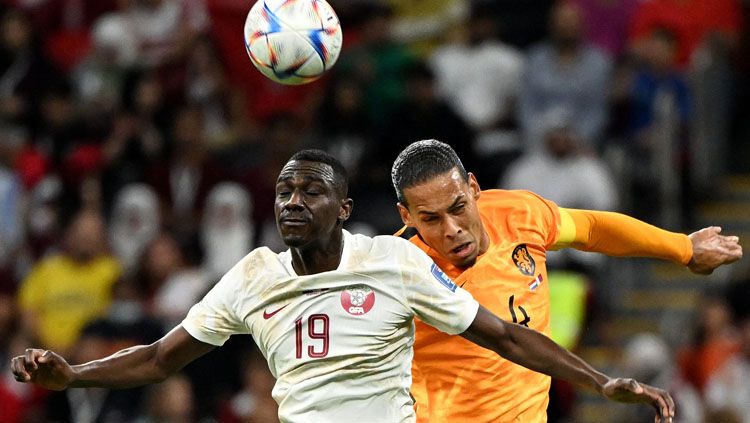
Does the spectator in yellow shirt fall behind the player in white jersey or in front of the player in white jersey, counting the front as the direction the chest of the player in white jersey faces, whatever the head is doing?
behind

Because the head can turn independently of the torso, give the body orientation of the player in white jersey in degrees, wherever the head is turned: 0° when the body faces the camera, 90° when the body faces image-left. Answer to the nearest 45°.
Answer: approximately 0°

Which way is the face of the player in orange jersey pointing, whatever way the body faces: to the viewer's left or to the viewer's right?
to the viewer's left

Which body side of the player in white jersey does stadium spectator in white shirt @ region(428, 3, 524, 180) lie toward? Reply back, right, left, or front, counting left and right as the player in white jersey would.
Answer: back

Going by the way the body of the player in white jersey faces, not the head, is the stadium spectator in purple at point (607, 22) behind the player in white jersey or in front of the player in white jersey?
behind

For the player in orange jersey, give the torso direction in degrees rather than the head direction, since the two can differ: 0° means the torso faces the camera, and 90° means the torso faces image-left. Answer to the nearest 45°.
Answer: approximately 0°

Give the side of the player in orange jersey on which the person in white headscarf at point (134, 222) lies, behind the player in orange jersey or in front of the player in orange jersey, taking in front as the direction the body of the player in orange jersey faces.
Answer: behind

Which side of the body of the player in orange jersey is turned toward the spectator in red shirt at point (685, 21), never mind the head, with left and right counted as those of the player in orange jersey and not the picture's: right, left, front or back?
back

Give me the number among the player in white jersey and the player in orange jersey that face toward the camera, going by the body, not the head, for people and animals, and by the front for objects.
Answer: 2
